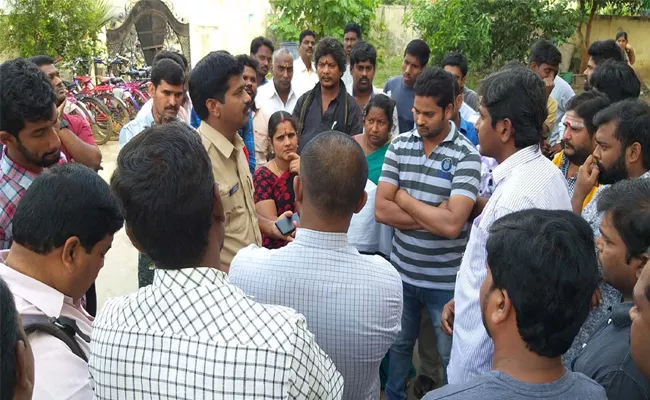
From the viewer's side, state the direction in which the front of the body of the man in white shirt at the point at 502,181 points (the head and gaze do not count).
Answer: to the viewer's left

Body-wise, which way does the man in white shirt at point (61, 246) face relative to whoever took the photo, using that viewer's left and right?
facing away from the viewer and to the right of the viewer

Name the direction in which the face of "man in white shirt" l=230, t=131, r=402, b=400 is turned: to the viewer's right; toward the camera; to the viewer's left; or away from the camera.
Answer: away from the camera

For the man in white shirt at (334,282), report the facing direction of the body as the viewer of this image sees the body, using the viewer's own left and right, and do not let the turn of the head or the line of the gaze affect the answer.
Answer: facing away from the viewer

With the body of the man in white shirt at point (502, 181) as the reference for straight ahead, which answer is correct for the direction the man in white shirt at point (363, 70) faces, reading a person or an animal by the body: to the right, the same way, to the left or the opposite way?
to the left

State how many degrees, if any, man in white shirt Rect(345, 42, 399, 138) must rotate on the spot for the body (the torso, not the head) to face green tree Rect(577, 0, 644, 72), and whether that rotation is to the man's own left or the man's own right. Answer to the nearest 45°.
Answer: approximately 135° to the man's own left

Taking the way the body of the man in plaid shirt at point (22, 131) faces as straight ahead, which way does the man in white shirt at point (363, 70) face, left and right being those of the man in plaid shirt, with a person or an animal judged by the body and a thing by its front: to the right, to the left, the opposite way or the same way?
to the right

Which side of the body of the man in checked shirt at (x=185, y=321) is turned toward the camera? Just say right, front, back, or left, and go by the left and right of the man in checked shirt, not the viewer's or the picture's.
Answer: back

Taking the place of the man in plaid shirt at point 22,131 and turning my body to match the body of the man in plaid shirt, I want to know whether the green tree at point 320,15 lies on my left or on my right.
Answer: on my left

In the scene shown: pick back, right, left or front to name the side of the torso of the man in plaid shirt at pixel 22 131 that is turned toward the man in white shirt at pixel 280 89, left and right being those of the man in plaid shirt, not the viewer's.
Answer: left

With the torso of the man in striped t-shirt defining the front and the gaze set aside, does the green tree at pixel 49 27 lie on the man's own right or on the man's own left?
on the man's own right

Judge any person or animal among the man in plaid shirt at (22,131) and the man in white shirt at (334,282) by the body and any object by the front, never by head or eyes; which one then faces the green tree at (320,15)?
the man in white shirt

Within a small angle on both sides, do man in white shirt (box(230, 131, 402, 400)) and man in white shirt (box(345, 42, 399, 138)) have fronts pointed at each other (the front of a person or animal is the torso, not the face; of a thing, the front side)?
yes
